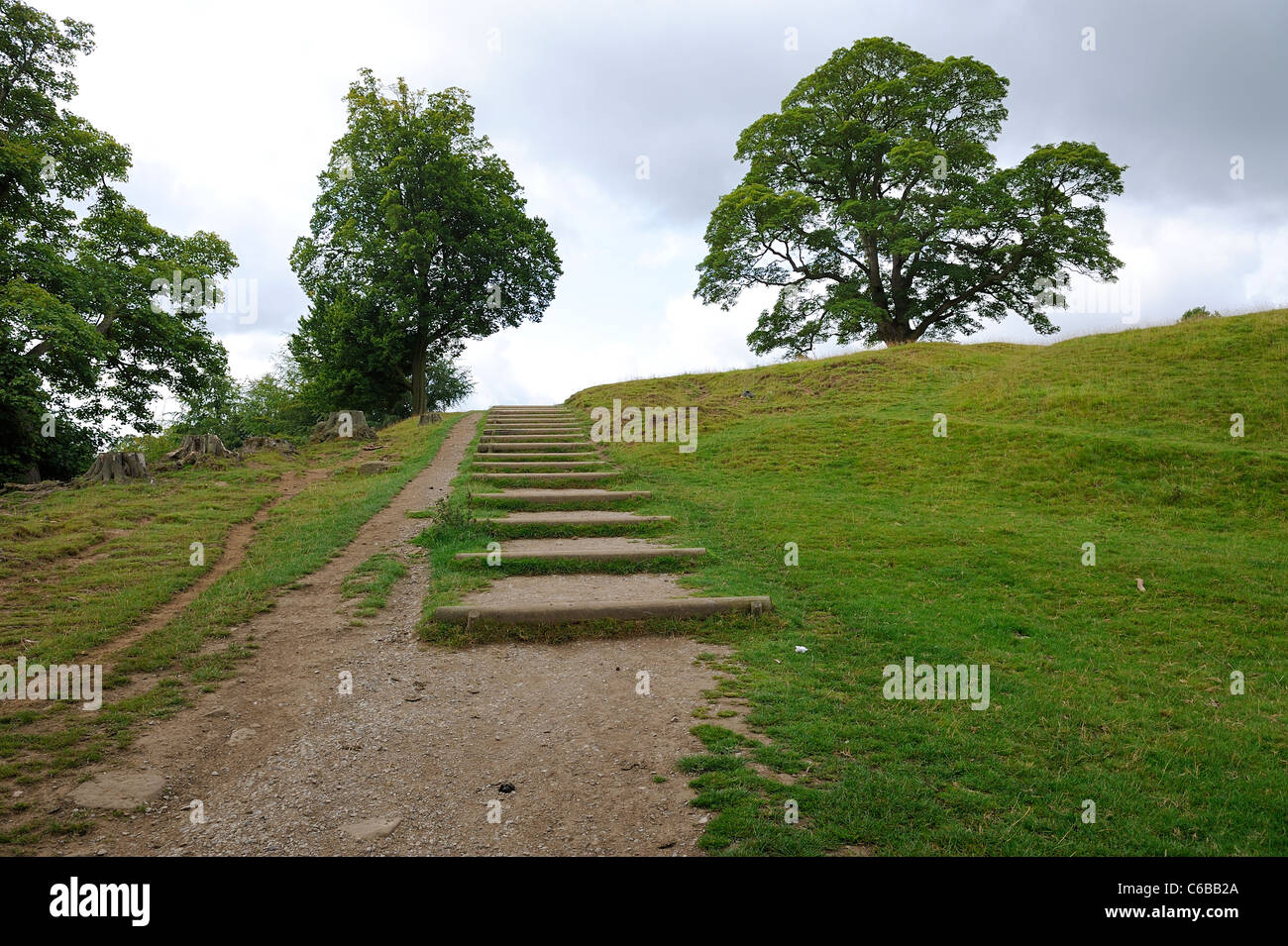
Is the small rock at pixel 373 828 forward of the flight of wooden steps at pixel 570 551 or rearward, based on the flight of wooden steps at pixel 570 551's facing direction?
forward

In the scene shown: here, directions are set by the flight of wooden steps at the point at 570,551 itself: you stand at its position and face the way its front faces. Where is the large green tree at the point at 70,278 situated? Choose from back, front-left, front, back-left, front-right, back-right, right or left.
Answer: back-right

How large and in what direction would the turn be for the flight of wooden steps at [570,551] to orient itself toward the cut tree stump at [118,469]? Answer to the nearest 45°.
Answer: approximately 135° to its right

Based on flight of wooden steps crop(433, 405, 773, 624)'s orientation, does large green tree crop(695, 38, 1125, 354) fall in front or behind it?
behind

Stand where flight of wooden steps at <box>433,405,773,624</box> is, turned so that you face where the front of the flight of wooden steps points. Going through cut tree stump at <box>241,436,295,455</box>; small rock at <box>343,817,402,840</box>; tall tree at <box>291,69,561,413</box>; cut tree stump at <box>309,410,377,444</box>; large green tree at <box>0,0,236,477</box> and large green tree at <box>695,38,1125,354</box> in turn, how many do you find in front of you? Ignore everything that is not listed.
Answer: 1

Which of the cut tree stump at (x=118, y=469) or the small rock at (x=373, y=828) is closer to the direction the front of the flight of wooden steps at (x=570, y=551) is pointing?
the small rock

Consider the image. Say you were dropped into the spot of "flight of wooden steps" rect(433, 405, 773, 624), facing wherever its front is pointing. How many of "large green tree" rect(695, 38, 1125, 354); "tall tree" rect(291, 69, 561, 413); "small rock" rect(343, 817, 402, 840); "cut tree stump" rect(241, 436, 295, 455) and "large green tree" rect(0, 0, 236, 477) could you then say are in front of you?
1

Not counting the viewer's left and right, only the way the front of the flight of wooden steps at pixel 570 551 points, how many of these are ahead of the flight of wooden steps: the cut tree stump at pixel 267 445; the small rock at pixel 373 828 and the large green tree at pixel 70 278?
1

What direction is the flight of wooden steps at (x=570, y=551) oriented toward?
toward the camera
